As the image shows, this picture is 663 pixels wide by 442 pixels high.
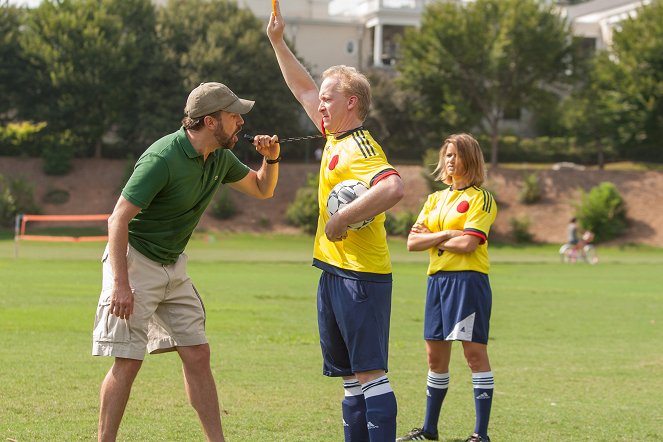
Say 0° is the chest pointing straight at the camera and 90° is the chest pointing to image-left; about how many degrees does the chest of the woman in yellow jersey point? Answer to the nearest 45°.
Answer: approximately 45°

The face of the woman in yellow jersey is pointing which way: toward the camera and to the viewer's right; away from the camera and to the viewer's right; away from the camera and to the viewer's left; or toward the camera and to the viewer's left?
toward the camera and to the viewer's left

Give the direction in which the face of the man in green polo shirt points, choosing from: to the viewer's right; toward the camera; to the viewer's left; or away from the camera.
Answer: to the viewer's right

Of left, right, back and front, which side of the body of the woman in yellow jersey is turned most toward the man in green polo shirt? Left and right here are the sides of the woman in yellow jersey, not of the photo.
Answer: front
